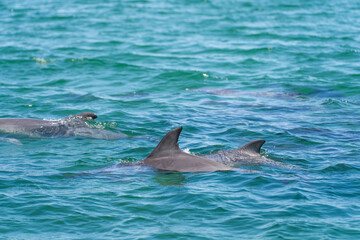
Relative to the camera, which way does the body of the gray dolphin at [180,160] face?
to the viewer's left

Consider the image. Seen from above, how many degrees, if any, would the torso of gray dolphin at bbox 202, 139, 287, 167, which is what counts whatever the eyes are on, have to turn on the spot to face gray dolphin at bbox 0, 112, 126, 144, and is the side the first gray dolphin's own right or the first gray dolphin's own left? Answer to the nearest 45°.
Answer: approximately 45° to the first gray dolphin's own right

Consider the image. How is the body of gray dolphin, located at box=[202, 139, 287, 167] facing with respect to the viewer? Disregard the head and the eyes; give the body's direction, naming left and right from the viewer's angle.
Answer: facing to the left of the viewer

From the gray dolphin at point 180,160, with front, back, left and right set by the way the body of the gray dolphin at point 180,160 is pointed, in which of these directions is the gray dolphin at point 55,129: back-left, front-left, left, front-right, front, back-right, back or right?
front-right
